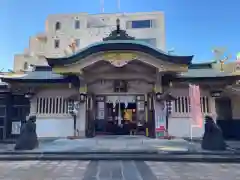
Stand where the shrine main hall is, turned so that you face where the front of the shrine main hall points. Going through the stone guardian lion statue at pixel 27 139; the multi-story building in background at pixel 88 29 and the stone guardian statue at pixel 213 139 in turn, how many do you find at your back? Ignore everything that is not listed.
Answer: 1

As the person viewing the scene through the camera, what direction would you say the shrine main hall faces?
facing the viewer

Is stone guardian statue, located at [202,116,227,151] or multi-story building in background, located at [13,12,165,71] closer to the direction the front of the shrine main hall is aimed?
the stone guardian statue

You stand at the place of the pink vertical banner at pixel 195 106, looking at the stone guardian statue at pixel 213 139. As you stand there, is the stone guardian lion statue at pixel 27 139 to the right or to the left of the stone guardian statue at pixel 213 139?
right

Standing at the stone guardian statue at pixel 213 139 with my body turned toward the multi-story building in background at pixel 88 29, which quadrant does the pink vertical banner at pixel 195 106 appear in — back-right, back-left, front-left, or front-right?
front-right

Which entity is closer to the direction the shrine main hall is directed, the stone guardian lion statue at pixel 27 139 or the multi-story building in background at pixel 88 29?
the stone guardian lion statue

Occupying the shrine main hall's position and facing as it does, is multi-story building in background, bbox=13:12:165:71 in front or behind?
behind

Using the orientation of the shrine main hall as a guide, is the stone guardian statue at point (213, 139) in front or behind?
in front

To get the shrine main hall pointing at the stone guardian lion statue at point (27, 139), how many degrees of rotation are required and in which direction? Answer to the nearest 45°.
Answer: approximately 45° to its right
